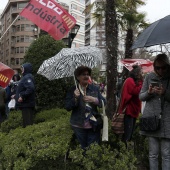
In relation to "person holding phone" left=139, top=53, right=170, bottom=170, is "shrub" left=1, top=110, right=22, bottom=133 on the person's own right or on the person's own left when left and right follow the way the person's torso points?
on the person's own right

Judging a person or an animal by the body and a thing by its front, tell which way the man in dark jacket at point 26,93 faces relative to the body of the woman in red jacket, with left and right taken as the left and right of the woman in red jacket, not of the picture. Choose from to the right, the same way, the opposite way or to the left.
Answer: the opposite way
